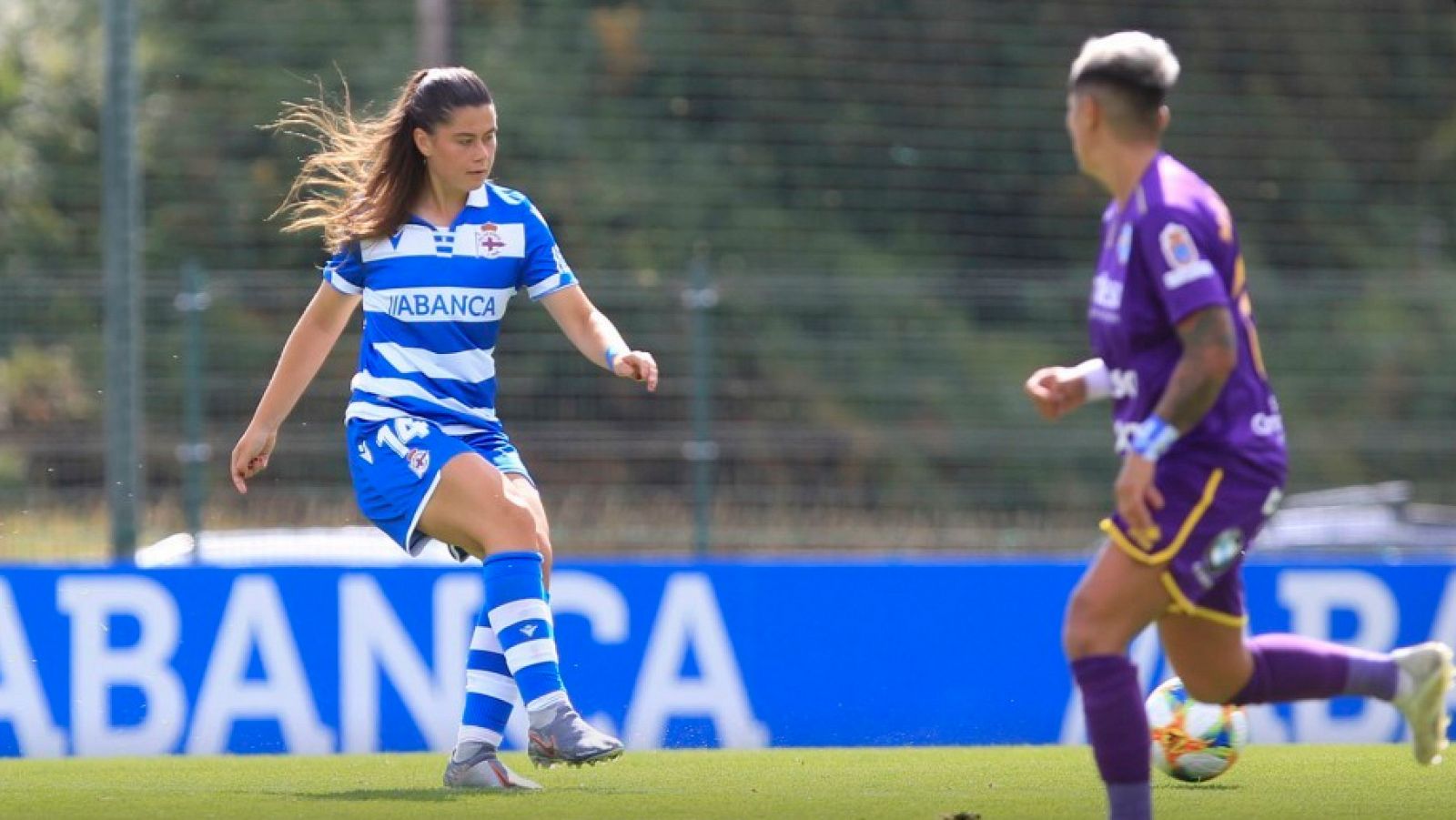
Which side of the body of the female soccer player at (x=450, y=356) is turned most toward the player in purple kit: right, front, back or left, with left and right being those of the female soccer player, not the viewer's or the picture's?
front

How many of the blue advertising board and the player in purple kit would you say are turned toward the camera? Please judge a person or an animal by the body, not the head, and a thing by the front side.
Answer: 1

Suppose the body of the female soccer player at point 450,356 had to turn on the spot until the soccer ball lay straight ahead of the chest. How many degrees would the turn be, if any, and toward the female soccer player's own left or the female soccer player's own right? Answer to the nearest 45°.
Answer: approximately 45° to the female soccer player's own left

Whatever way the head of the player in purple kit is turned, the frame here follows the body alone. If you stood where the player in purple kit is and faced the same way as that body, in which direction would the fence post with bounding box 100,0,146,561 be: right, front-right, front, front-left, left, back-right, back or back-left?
front-right

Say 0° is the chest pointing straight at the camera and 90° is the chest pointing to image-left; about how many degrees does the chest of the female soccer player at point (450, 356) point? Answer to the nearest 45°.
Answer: approximately 315°

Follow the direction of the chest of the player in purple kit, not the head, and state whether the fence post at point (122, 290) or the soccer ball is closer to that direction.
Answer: the fence post

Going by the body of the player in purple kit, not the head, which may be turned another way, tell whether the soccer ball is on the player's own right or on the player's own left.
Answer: on the player's own right

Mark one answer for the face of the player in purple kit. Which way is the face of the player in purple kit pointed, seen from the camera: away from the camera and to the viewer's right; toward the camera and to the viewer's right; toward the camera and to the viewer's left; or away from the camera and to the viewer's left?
away from the camera and to the viewer's left

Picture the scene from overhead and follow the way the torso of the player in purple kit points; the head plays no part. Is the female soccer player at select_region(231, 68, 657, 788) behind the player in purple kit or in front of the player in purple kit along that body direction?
in front

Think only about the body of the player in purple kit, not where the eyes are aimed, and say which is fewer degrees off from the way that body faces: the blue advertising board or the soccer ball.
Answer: the blue advertising board

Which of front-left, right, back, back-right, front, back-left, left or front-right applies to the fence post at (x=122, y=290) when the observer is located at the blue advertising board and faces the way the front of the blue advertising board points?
back-right

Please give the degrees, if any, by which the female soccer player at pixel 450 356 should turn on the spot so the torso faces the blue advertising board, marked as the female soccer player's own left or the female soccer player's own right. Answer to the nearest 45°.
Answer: approximately 135° to the female soccer player's own left

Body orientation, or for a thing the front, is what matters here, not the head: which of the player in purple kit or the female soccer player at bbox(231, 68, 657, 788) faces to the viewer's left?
the player in purple kit

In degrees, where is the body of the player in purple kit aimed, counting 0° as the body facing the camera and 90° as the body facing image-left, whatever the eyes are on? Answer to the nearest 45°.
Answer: approximately 90°

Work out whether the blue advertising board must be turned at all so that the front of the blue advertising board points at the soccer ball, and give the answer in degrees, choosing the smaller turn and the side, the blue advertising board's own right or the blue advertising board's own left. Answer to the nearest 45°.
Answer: approximately 45° to the blue advertising board's own left

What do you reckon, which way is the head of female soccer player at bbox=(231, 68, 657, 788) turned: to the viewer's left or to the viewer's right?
to the viewer's right
